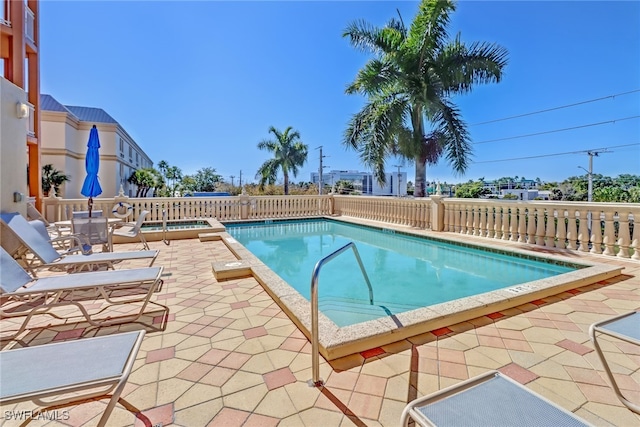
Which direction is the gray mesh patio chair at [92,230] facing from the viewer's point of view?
away from the camera

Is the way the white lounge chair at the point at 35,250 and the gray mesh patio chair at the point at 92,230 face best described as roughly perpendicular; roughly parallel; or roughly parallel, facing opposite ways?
roughly perpendicular

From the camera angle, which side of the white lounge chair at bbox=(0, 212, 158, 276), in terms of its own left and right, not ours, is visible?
right

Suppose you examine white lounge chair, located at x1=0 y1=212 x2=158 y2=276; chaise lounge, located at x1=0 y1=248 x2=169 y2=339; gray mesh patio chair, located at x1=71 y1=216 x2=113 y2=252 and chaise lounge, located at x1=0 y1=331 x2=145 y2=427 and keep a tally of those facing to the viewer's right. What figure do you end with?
3

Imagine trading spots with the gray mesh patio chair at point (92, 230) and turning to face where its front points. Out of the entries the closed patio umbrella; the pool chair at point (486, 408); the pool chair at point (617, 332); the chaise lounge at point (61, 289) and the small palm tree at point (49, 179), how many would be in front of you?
2

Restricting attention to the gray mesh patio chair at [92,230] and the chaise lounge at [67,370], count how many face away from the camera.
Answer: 1

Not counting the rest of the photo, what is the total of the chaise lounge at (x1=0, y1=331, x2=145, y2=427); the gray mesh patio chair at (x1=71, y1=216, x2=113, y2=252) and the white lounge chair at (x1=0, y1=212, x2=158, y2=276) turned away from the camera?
1

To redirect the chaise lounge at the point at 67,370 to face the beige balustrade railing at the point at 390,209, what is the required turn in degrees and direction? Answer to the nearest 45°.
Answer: approximately 45° to its left

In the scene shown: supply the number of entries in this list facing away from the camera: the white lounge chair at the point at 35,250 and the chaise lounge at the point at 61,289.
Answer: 0

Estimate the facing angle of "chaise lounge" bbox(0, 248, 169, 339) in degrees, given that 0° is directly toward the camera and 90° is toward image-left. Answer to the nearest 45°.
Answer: approximately 270°

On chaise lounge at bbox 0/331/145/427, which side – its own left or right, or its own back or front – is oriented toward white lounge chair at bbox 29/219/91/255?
left

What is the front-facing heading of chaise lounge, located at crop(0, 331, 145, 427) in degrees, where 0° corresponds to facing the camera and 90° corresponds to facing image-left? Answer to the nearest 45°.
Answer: approximately 270°
